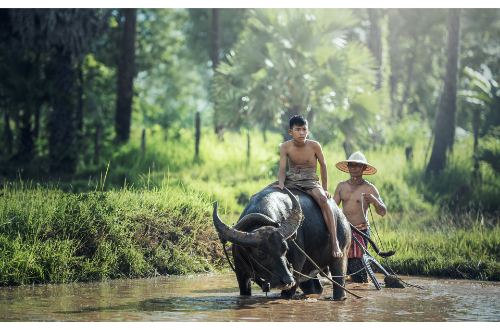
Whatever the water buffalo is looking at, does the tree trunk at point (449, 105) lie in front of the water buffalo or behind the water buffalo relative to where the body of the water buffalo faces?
behind

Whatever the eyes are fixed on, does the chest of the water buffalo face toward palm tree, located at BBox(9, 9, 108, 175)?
no

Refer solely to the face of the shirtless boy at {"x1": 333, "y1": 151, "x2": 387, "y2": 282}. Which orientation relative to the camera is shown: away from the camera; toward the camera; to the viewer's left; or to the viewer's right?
toward the camera

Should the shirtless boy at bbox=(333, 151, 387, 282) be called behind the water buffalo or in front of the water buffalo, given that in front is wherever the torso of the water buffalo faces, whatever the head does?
behind

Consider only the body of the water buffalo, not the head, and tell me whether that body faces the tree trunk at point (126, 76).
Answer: no

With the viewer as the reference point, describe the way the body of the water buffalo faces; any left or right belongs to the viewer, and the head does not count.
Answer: facing the viewer and to the left of the viewer

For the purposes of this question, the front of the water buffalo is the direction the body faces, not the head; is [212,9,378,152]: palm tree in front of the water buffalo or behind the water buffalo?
behind

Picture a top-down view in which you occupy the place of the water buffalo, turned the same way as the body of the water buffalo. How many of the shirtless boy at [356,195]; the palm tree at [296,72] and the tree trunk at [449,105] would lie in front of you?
0
